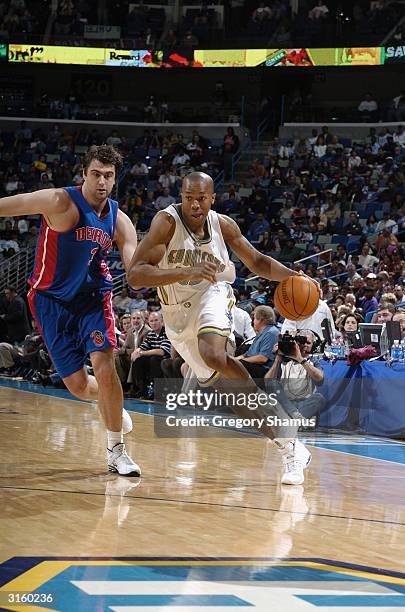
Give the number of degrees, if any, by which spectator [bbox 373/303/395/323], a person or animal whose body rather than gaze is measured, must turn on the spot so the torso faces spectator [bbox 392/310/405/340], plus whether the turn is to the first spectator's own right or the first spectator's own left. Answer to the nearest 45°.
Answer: approximately 45° to the first spectator's own left

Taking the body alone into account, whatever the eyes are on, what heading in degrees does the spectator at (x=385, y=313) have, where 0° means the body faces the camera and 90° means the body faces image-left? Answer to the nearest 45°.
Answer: approximately 45°

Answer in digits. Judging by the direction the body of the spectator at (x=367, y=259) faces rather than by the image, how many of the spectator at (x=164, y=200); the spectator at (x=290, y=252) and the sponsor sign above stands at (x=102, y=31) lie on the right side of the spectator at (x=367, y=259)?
3

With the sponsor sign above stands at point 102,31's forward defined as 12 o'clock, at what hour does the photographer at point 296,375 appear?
The photographer is roughly at 12 o'clock from the sponsor sign above stands.

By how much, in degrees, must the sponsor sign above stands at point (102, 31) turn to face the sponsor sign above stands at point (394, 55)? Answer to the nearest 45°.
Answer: approximately 45° to its left

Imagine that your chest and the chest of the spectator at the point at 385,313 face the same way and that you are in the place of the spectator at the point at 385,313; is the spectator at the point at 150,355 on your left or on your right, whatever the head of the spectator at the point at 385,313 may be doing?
on your right

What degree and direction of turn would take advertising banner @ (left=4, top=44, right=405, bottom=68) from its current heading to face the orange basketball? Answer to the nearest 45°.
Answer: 0° — it already faces it

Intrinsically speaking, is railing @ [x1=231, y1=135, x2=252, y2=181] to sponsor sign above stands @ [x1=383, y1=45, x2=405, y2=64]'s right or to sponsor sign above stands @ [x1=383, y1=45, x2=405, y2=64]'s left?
on its right

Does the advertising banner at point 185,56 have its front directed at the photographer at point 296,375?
yes
